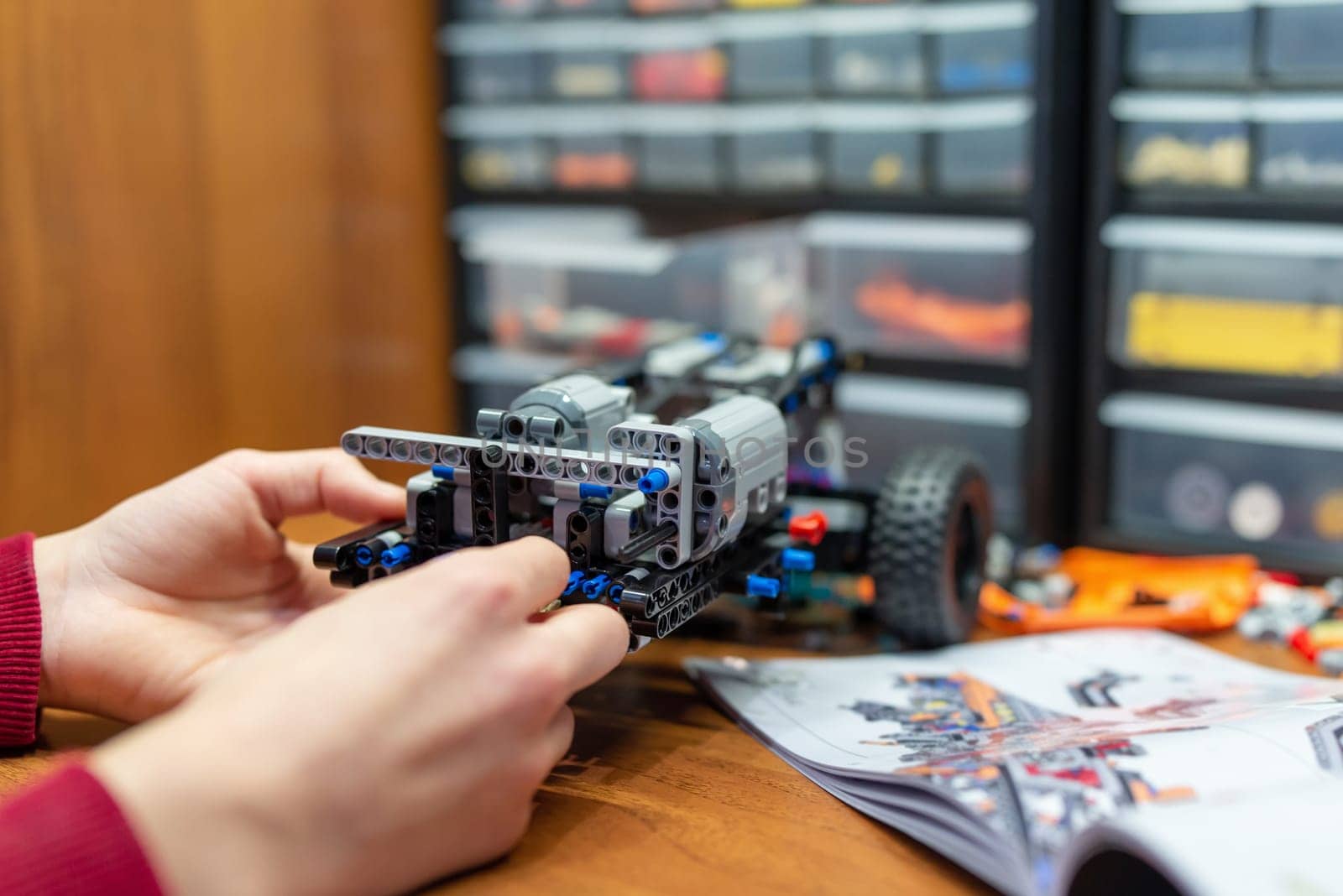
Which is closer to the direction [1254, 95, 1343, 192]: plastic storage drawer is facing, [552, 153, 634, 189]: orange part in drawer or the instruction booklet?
the instruction booklet

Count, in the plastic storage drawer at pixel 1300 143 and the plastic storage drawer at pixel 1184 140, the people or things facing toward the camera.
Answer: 2

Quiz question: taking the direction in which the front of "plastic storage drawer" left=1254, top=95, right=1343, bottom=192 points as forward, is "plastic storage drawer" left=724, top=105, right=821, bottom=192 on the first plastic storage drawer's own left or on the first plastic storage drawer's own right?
on the first plastic storage drawer's own right
